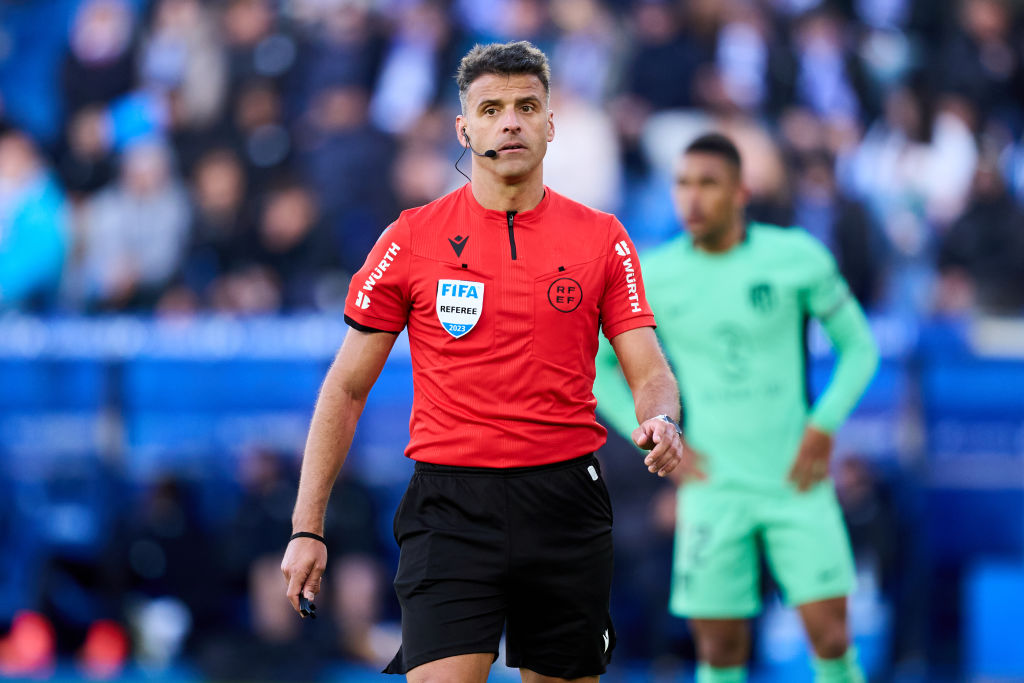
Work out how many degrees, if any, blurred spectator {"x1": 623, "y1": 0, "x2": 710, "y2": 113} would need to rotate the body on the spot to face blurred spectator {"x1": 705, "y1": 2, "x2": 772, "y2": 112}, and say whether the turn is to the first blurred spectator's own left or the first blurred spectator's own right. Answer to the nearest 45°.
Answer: approximately 90° to the first blurred spectator's own left

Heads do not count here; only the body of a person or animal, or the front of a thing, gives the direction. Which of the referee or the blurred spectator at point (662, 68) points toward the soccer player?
the blurred spectator

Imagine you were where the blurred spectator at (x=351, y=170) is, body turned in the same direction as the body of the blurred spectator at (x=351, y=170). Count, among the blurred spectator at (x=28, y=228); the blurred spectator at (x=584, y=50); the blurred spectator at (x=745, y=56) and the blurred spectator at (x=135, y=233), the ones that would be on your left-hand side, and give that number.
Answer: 2

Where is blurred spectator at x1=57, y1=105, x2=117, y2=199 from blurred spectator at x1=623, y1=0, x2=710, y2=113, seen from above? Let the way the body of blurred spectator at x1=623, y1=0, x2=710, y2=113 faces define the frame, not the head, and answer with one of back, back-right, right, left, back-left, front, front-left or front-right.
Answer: right

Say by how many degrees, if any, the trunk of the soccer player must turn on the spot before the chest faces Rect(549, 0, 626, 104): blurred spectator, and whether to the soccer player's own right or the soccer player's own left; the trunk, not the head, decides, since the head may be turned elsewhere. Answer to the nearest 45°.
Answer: approximately 180°

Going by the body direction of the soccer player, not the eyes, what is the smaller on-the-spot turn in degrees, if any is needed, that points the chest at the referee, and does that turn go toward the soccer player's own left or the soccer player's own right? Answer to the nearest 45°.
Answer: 0° — they already face them

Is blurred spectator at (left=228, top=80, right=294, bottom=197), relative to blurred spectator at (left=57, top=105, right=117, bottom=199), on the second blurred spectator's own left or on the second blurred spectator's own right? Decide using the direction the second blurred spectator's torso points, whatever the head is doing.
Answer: on the second blurred spectator's own left

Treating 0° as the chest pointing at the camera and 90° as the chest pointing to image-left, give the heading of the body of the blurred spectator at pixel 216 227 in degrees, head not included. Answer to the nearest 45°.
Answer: approximately 0°

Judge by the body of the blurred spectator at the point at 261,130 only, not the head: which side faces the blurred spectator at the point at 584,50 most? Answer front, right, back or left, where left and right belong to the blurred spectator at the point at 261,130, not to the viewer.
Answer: left

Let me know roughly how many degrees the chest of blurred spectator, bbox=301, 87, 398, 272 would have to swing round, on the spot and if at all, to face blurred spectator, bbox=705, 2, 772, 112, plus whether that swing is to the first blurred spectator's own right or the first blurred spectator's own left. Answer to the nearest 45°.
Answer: approximately 90° to the first blurred spectator's own left
